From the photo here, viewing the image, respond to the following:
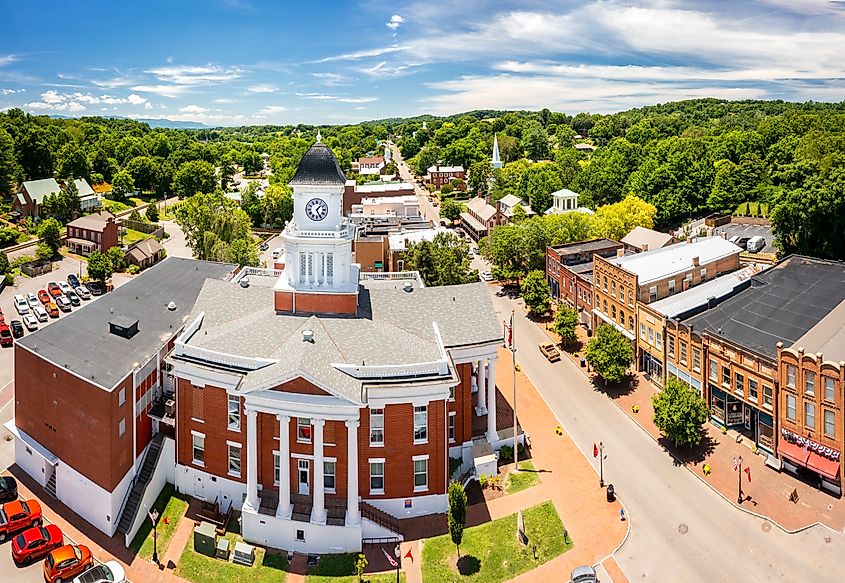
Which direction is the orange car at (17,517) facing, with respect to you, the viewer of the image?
facing away from the viewer and to the right of the viewer

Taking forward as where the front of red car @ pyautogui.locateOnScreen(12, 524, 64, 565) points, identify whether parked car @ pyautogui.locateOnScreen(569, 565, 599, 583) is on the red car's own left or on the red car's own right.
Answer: on the red car's own right

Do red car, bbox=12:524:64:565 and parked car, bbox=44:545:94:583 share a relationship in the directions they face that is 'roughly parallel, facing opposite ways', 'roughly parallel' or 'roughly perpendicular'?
roughly parallel

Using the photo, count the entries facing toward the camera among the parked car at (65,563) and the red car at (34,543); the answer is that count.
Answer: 0

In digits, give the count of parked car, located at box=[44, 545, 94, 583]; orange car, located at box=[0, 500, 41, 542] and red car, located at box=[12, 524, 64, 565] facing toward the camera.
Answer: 0

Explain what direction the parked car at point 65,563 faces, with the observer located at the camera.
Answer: facing away from the viewer and to the right of the viewer

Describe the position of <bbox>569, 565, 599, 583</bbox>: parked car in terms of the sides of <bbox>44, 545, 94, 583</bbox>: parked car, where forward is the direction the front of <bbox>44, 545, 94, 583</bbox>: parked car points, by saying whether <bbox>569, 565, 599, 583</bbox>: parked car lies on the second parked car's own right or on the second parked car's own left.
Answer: on the second parked car's own right

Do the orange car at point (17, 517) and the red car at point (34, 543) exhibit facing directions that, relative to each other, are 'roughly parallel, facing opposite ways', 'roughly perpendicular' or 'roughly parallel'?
roughly parallel

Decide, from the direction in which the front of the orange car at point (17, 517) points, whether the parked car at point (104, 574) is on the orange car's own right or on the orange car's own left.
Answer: on the orange car's own right

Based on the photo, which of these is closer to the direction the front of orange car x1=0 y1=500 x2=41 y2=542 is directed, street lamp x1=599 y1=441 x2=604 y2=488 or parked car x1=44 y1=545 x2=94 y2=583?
the street lamp

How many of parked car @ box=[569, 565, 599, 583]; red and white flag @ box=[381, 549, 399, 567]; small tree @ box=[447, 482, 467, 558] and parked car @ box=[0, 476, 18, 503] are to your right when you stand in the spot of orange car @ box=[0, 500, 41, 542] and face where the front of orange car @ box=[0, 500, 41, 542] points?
3

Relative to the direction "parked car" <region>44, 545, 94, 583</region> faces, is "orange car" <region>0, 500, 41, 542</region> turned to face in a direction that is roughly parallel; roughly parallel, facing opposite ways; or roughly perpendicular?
roughly parallel

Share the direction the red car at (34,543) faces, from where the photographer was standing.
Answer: facing away from the viewer and to the right of the viewer
